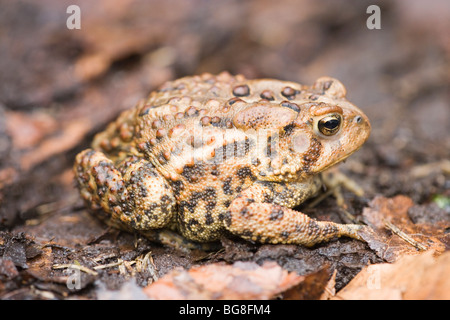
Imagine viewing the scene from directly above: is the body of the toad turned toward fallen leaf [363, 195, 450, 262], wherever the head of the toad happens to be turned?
yes

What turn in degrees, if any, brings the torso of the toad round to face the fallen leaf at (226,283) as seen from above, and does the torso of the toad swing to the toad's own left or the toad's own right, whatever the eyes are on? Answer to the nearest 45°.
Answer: approximately 90° to the toad's own right

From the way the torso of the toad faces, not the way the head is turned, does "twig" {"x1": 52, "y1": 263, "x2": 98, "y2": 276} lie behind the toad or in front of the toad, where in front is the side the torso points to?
behind

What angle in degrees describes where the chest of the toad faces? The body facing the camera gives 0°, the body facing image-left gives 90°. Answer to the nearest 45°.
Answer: approximately 270°

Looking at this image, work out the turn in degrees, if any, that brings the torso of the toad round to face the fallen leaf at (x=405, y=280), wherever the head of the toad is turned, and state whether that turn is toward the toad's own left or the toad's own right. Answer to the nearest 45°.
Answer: approximately 45° to the toad's own right

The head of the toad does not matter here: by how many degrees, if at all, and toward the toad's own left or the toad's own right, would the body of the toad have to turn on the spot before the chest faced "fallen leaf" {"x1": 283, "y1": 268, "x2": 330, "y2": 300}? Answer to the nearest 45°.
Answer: approximately 45° to the toad's own right

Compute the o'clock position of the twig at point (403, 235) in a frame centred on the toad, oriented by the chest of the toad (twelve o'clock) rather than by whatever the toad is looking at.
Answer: The twig is roughly at 12 o'clock from the toad.

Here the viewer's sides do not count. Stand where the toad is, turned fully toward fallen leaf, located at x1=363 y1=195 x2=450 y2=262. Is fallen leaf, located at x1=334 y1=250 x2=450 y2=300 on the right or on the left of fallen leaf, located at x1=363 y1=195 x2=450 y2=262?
right

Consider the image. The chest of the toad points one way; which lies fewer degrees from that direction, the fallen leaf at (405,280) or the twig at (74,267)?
the fallen leaf
